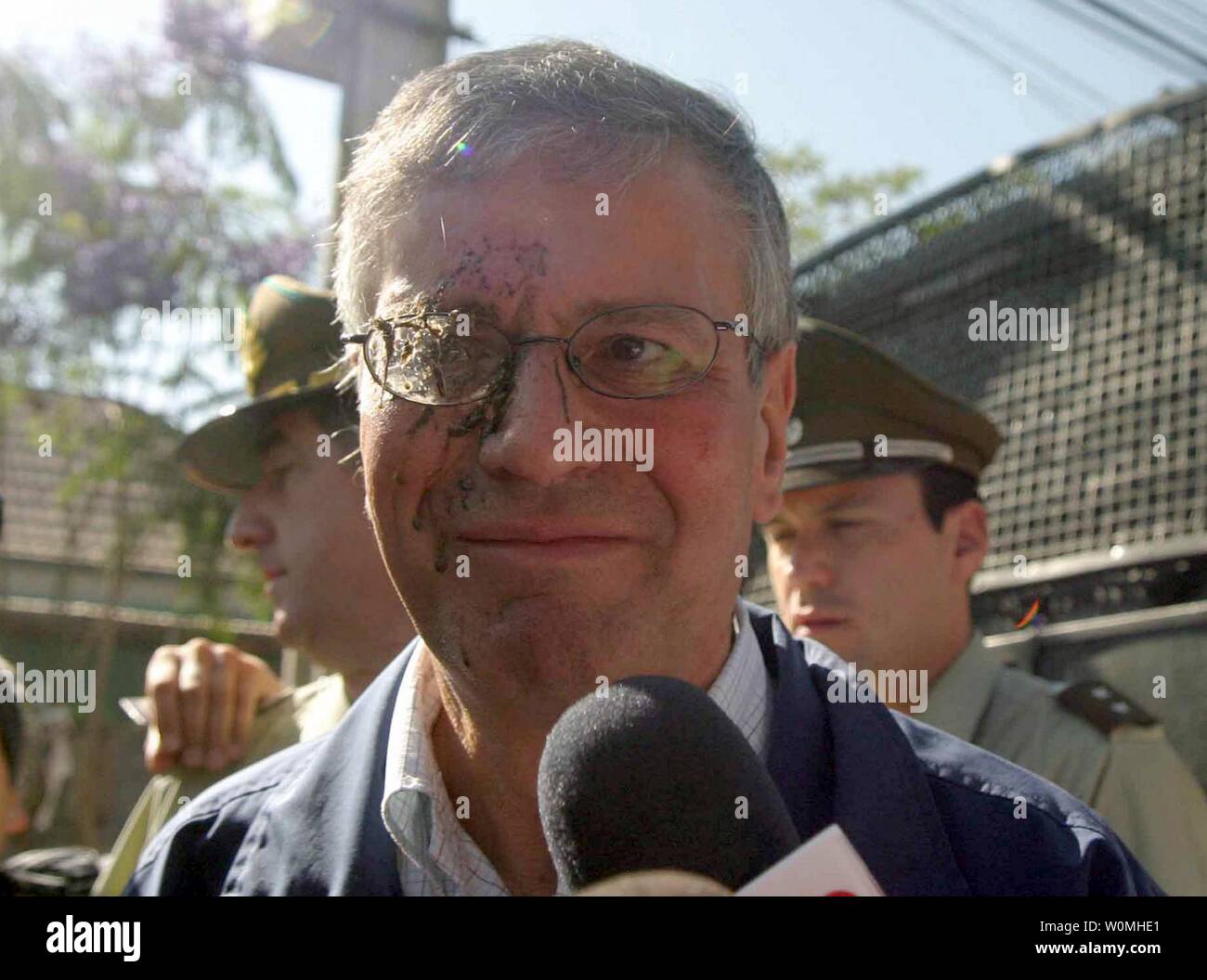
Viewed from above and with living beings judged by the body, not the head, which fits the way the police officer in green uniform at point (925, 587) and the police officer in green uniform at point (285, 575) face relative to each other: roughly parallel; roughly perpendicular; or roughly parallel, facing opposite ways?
roughly parallel

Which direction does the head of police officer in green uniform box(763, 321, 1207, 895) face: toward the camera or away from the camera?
toward the camera

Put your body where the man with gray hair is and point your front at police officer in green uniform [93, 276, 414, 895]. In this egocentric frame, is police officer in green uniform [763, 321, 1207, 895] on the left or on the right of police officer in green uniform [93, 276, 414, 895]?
right

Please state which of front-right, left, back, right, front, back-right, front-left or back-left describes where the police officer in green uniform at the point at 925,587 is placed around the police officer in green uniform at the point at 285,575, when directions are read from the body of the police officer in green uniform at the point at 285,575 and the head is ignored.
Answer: back

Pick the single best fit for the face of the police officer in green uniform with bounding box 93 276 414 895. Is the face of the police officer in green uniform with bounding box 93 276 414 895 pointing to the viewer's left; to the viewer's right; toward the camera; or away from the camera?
to the viewer's left

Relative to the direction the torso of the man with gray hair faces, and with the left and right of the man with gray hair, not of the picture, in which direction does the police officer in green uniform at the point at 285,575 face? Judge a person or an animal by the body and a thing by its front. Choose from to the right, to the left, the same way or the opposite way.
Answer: to the right

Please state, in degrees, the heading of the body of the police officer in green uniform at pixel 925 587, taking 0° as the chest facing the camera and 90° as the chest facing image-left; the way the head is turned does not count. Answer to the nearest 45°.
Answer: approximately 45°

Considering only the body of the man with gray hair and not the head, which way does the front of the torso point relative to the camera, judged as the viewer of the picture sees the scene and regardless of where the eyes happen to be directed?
toward the camera

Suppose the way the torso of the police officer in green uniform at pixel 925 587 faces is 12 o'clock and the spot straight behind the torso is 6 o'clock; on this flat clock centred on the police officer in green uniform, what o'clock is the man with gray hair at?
The man with gray hair is roughly at 11 o'clock from the police officer in green uniform.
